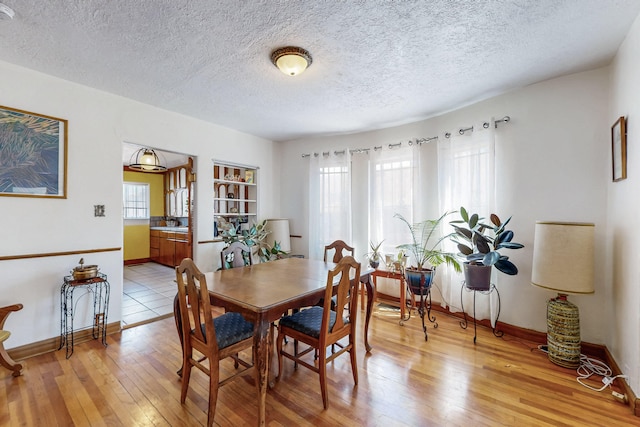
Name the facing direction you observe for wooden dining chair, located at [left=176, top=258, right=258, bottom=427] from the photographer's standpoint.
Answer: facing away from the viewer and to the right of the viewer

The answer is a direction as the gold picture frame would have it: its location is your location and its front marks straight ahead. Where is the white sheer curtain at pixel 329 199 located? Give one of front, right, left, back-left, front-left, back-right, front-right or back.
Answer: front

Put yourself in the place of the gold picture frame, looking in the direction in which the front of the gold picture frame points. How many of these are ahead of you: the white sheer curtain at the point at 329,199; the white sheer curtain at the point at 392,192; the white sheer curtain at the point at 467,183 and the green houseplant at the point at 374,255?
4

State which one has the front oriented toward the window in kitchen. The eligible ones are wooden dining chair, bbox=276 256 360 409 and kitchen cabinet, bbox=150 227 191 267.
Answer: the wooden dining chair

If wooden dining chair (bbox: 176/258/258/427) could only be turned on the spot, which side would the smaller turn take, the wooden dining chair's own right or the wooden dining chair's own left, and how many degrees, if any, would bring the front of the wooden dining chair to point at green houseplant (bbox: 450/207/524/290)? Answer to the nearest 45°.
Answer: approximately 45° to the wooden dining chair's own right

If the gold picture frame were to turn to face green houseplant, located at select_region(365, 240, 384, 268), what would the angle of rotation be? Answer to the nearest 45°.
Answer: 0° — it already faces it

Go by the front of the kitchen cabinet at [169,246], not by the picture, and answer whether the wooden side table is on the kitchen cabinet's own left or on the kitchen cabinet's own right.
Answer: on the kitchen cabinet's own left

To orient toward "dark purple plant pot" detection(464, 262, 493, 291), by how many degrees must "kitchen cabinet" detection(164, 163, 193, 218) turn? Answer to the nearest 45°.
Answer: approximately 90° to its left

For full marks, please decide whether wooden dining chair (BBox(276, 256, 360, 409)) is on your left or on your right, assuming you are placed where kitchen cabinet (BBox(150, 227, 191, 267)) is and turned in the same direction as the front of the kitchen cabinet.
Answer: on your left

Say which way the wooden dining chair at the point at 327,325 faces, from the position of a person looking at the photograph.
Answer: facing away from the viewer and to the left of the viewer

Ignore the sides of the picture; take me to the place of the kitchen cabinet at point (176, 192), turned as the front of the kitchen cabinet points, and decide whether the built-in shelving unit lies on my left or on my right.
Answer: on my left

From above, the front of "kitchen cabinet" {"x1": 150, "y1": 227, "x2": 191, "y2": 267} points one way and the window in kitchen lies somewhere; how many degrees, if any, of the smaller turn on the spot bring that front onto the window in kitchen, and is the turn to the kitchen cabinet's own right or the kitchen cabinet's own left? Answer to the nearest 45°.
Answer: approximately 90° to the kitchen cabinet's own right
